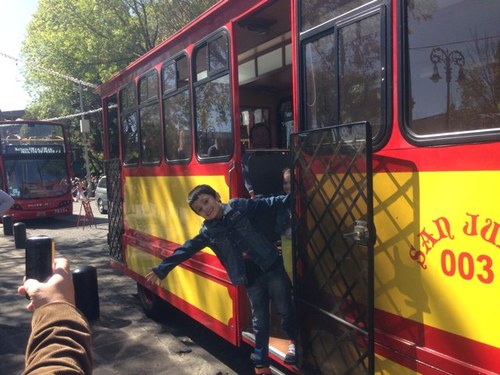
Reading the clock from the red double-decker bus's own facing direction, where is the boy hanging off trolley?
The boy hanging off trolley is roughly at 12 o'clock from the red double-decker bus.

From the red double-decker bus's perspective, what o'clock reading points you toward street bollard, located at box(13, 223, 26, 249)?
The street bollard is roughly at 12 o'clock from the red double-decker bus.

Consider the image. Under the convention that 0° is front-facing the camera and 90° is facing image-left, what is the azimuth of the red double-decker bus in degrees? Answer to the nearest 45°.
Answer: approximately 0°

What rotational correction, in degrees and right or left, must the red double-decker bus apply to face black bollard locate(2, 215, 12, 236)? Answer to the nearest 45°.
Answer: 0° — it already faces it

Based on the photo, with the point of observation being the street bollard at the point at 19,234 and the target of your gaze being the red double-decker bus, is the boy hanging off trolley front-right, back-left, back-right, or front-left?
back-right

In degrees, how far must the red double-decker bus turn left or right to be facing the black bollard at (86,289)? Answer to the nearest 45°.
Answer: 0° — it already faces it

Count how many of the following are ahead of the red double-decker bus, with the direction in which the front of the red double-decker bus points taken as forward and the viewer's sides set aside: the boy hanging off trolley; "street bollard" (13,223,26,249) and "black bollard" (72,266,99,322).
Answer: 3

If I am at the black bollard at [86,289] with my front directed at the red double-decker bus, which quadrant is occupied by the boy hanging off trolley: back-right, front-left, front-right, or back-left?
back-right
